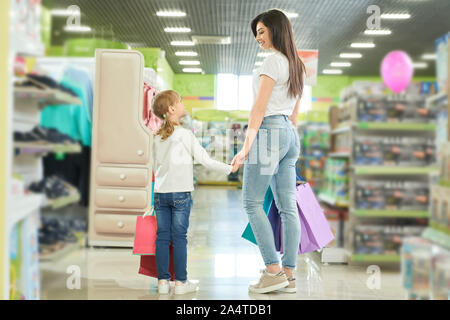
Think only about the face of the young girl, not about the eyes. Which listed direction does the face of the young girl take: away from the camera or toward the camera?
away from the camera

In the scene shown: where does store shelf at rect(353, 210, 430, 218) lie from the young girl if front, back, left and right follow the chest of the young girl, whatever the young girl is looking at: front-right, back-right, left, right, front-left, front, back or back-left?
front-right

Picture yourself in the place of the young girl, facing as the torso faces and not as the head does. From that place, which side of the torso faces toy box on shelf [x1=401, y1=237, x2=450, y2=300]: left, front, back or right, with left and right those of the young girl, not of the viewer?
right

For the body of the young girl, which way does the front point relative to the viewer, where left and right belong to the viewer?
facing away from the viewer and to the right of the viewer

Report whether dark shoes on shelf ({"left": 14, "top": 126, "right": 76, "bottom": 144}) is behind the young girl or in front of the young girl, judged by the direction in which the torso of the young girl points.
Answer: behind

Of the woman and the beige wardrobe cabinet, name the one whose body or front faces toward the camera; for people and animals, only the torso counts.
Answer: the beige wardrobe cabinet

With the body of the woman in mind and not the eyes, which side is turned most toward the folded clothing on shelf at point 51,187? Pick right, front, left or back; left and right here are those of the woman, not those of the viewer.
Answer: left

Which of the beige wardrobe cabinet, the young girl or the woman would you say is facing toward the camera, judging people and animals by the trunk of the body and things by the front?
the beige wardrobe cabinet

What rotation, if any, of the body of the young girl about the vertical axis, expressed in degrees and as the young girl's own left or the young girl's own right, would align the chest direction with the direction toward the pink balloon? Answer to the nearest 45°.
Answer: approximately 45° to the young girl's own right

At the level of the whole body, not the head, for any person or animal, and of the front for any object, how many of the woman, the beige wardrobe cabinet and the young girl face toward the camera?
1

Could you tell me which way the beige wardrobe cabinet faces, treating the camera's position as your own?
facing the viewer

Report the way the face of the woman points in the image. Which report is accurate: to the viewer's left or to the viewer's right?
to the viewer's left

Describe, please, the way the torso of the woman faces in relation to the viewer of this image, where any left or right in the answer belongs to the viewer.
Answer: facing away from the viewer and to the left of the viewer
